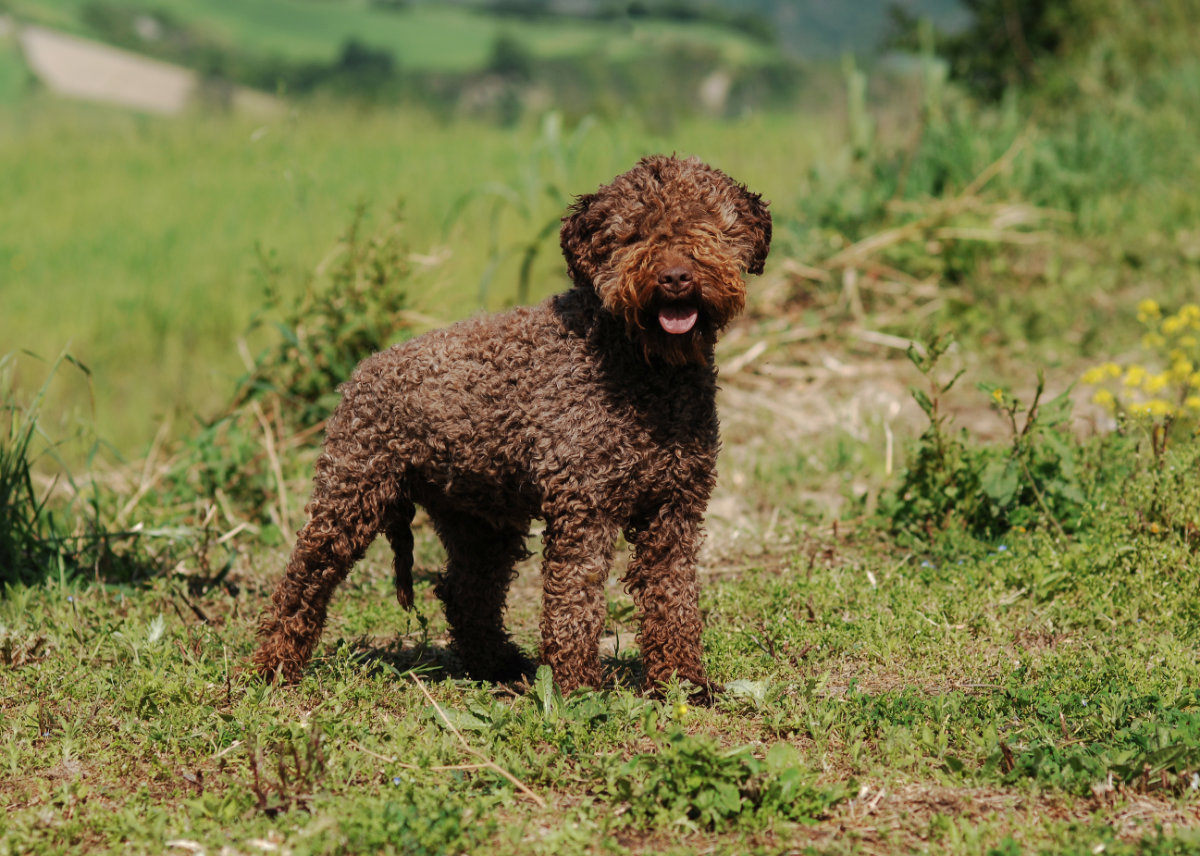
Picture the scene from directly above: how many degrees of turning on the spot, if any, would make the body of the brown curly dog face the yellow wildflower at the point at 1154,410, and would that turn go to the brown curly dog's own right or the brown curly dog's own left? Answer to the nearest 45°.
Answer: approximately 90° to the brown curly dog's own left

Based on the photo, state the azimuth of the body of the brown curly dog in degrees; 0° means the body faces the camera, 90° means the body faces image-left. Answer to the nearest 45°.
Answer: approximately 315°
